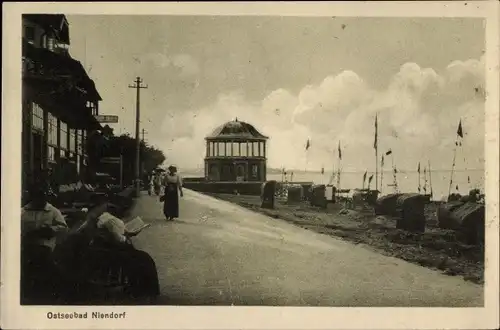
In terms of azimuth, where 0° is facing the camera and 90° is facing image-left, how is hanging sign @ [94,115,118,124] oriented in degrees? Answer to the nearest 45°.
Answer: approximately 0°

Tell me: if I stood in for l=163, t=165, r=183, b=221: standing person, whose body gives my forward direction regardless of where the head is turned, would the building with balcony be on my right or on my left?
on my right

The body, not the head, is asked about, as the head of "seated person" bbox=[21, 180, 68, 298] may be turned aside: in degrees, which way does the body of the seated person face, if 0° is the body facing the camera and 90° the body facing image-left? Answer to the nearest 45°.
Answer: approximately 315°

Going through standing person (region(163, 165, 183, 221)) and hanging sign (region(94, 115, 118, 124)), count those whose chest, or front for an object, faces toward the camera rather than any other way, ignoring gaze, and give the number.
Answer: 2

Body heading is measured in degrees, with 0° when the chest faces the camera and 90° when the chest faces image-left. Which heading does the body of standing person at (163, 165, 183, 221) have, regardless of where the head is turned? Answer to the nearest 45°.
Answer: approximately 0°
